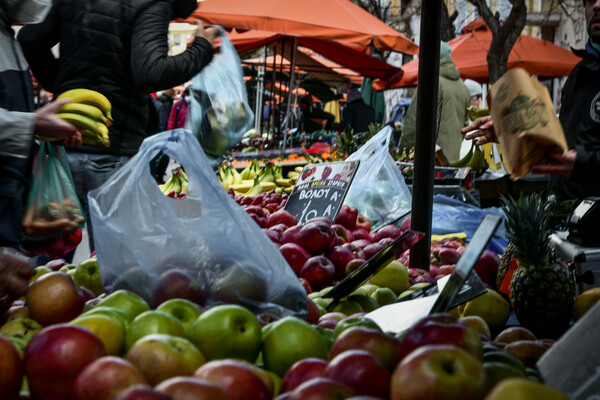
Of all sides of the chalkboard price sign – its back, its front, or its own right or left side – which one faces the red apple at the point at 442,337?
front

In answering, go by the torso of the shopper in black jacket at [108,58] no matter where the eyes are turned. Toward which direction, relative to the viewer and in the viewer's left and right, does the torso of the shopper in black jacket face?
facing away from the viewer and to the right of the viewer

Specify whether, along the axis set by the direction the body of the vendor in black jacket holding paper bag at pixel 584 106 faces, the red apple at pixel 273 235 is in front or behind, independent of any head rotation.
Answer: in front

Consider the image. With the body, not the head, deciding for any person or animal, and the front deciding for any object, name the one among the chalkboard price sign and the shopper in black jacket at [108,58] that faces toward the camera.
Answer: the chalkboard price sign

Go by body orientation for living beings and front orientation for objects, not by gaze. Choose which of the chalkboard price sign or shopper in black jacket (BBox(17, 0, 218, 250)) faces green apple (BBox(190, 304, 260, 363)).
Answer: the chalkboard price sign

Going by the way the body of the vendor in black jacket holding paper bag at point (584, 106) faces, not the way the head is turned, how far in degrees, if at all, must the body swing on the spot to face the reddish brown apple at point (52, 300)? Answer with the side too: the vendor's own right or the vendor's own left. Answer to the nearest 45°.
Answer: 0° — they already face it

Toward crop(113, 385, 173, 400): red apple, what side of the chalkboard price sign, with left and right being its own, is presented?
front

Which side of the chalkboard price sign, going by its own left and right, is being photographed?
front

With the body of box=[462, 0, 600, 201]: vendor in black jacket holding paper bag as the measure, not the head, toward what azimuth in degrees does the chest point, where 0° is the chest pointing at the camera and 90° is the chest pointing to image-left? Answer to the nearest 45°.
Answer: approximately 45°

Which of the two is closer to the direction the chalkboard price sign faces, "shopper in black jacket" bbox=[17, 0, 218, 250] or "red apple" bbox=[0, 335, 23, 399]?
the red apple

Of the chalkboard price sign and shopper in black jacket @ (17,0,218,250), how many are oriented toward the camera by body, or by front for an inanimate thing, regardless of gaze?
1

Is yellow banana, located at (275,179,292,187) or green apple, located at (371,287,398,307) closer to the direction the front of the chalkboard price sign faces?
the green apple

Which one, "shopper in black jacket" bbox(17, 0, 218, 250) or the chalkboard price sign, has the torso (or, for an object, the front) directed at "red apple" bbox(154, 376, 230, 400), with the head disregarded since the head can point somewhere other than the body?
the chalkboard price sign

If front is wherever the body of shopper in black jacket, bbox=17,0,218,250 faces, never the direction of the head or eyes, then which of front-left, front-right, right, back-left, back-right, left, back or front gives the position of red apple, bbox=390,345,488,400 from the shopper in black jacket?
back-right

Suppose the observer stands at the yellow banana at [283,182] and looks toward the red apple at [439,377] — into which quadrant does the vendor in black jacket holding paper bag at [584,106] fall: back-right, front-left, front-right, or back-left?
front-left
